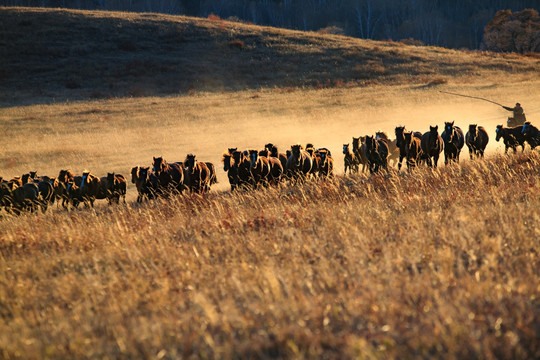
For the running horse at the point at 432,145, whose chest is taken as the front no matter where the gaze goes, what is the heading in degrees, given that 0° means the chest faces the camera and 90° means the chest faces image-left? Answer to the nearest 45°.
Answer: approximately 0°

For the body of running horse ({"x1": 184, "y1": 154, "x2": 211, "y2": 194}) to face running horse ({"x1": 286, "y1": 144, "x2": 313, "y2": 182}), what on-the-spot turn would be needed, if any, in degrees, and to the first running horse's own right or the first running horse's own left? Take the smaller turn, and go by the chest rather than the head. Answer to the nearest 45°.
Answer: approximately 135° to the first running horse's own left

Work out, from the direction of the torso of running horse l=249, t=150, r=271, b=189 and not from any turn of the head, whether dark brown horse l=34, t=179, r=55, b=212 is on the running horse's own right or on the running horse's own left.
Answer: on the running horse's own right

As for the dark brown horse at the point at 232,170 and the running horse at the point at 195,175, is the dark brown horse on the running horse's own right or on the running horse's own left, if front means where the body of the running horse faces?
on the running horse's own left

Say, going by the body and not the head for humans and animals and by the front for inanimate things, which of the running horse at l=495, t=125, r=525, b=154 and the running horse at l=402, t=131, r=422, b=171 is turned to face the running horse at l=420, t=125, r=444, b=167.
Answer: the running horse at l=495, t=125, r=525, b=154

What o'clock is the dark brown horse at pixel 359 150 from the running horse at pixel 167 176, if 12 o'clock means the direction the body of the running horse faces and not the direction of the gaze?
The dark brown horse is roughly at 7 o'clock from the running horse.

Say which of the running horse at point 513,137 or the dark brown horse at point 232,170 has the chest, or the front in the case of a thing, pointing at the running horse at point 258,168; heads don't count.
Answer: the running horse at point 513,137

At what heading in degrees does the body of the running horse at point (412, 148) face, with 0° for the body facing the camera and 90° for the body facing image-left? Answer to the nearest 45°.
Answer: approximately 45°

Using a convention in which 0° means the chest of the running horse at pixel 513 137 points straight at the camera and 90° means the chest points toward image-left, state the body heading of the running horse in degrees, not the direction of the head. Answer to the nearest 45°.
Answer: approximately 45°
